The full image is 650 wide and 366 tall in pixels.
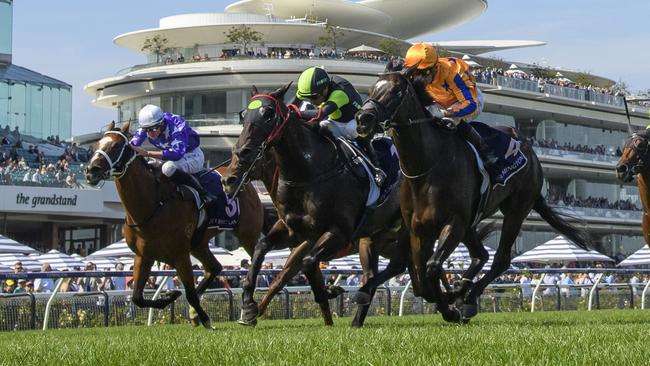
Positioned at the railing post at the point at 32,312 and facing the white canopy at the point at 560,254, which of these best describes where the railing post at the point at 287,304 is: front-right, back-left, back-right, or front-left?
front-right

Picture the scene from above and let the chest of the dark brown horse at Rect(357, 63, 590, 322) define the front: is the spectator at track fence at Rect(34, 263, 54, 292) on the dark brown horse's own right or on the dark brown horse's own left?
on the dark brown horse's own right

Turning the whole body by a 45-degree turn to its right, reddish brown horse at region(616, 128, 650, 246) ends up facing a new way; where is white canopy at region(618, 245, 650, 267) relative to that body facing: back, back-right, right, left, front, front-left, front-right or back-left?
right

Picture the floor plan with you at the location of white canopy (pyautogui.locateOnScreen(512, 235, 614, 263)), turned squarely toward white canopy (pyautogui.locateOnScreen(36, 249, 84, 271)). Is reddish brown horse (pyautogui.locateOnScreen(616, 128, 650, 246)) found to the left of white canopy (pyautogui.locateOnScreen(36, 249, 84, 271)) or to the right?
left

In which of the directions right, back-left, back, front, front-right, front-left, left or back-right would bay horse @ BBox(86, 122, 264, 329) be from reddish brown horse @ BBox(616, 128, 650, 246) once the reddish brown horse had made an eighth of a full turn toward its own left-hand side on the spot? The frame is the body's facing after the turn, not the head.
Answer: front-right

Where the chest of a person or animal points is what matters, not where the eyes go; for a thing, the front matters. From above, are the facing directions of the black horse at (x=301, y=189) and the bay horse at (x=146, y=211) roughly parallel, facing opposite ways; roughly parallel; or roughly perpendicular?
roughly parallel

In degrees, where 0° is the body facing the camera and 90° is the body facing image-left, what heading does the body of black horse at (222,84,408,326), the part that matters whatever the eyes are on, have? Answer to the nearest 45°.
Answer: approximately 45°

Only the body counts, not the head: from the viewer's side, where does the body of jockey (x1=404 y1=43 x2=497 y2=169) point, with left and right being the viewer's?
facing the viewer and to the left of the viewer

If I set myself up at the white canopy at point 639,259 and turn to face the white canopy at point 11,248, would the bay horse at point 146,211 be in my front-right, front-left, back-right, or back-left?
front-left

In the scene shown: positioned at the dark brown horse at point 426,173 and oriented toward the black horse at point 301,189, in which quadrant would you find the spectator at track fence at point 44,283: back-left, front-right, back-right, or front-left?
front-right
